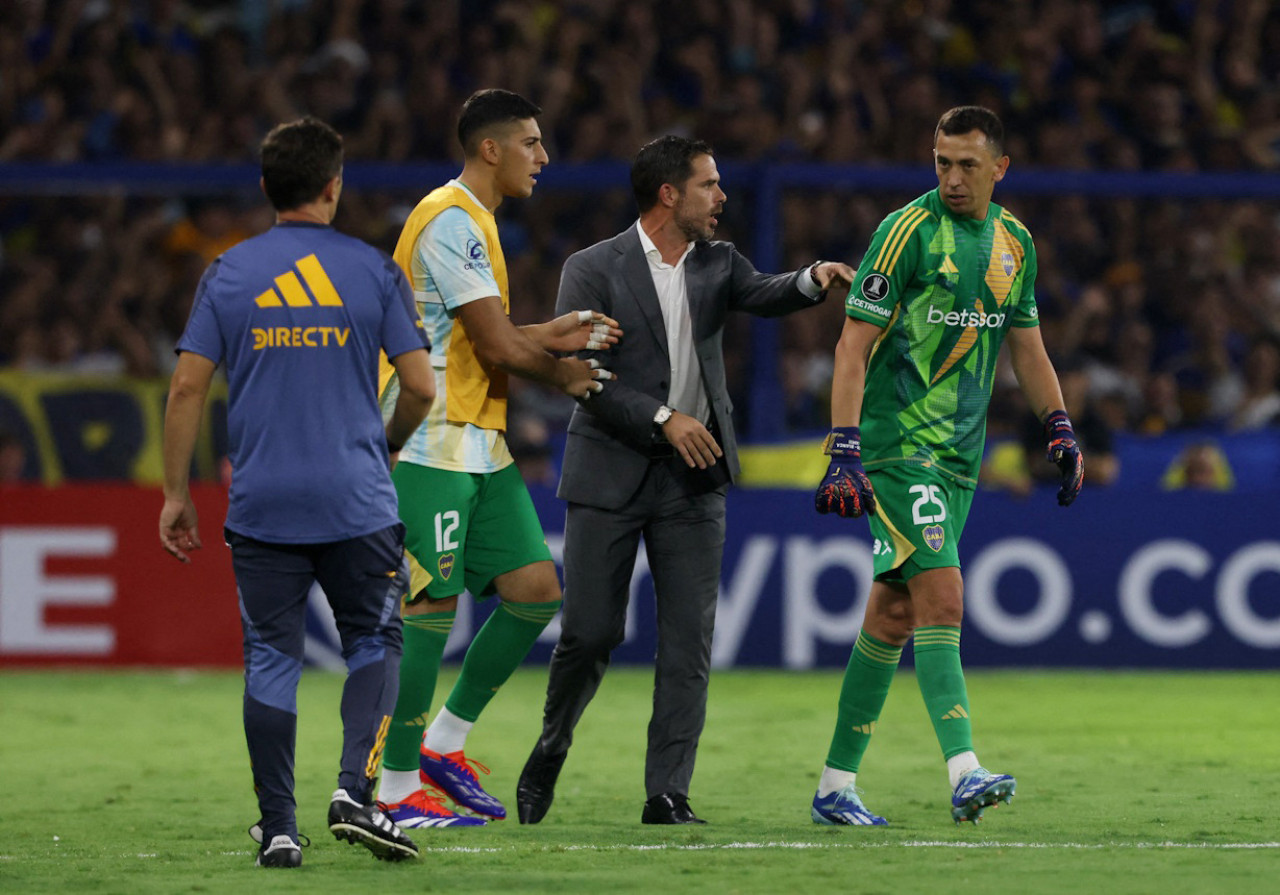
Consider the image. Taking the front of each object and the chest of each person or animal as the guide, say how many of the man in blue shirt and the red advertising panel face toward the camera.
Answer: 1

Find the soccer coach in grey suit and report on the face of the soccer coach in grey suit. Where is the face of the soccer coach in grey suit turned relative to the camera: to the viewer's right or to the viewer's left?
to the viewer's right

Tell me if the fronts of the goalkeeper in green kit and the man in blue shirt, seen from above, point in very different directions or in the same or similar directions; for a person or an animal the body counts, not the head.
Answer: very different directions

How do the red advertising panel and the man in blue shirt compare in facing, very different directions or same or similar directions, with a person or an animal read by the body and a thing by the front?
very different directions

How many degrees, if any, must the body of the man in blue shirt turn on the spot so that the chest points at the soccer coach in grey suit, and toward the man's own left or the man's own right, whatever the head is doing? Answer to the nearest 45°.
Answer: approximately 45° to the man's own right

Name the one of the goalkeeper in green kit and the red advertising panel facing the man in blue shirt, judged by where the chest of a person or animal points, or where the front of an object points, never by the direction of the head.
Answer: the red advertising panel

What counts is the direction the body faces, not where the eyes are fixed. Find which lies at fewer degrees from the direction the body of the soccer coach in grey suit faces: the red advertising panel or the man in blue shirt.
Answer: the man in blue shirt

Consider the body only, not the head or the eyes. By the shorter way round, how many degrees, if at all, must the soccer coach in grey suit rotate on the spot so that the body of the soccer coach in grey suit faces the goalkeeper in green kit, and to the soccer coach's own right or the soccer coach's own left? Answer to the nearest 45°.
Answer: approximately 45° to the soccer coach's own left

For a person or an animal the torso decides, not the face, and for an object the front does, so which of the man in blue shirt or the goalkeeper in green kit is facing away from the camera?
the man in blue shirt

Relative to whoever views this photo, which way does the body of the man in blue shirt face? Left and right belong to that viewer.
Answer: facing away from the viewer

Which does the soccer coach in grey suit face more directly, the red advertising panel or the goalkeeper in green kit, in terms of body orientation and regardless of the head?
the goalkeeper in green kit

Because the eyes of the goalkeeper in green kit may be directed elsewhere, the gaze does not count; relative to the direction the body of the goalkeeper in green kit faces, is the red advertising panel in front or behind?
behind

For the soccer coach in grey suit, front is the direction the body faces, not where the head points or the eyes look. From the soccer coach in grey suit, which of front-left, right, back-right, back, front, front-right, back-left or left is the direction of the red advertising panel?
back

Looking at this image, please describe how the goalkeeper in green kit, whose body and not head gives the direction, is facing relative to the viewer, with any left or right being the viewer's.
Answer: facing the viewer and to the right of the viewer
